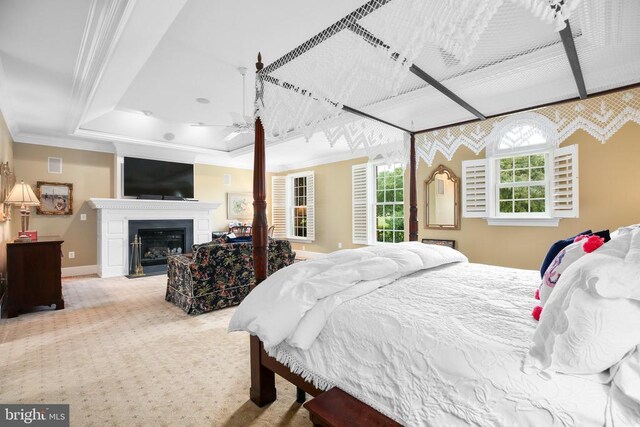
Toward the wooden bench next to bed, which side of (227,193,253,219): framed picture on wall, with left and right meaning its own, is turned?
front

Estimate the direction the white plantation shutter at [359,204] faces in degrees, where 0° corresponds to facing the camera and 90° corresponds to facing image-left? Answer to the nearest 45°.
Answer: approximately 45°

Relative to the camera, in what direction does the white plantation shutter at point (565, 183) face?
facing the viewer and to the left of the viewer

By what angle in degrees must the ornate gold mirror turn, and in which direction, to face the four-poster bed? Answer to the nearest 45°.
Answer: approximately 45° to its left

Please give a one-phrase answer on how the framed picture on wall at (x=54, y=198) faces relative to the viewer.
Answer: facing the viewer

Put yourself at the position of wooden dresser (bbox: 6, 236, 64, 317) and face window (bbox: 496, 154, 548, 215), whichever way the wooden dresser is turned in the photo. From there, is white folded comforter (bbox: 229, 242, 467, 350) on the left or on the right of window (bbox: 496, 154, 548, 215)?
right

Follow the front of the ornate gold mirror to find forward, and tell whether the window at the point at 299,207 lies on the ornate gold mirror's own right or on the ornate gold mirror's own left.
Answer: on the ornate gold mirror's own right

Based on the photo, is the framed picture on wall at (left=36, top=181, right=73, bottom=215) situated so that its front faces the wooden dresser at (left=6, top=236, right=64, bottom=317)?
yes

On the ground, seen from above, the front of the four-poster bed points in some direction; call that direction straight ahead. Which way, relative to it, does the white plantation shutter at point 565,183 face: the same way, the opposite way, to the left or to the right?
to the left

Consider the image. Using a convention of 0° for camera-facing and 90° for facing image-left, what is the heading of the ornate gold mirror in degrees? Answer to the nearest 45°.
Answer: approximately 45°

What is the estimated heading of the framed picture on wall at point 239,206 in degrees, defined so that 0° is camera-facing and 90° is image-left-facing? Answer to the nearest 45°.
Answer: approximately 0°

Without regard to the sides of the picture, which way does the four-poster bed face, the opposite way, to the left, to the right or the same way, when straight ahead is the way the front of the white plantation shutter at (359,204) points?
to the right

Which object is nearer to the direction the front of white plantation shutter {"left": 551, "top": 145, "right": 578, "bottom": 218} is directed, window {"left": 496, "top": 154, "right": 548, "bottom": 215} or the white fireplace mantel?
the white fireplace mantel

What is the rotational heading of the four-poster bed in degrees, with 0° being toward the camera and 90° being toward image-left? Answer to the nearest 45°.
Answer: approximately 135°

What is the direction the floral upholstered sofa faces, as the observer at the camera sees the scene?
facing away from the viewer and to the left of the viewer

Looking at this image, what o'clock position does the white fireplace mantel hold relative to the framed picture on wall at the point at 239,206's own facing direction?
The white fireplace mantel is roughly at 2 o'clock from the framed picture on wall.
